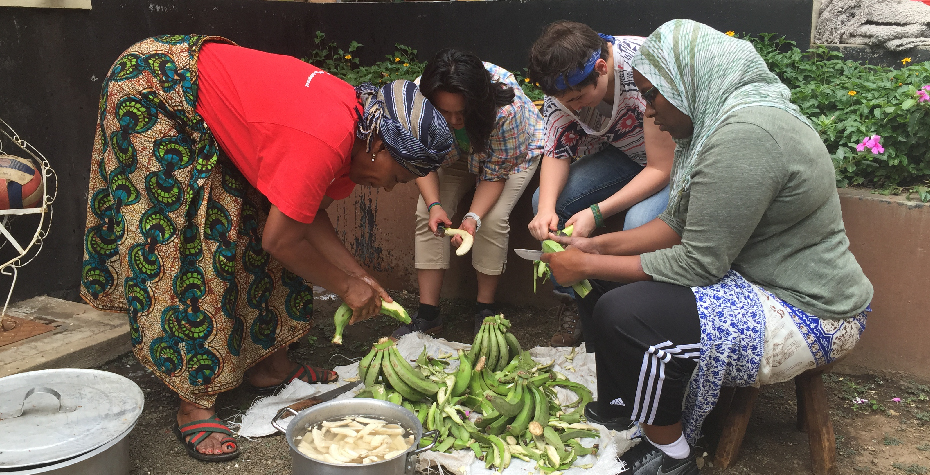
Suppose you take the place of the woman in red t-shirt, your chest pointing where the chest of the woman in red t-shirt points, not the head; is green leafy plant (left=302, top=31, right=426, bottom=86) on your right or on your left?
on your left

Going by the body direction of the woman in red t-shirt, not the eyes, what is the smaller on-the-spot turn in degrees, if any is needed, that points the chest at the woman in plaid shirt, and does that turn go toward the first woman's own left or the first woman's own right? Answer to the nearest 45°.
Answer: approximately 45° to the first woman's own left

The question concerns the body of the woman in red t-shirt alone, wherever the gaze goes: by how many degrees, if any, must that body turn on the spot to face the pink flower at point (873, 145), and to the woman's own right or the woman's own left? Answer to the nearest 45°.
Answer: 0° — they already face it

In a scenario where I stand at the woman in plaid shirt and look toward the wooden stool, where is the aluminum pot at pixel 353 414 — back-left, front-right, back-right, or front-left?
front-right

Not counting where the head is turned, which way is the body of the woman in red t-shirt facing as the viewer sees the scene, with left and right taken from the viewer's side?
facing to the right of the viewer

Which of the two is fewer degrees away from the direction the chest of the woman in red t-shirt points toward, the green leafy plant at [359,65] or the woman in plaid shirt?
the woman in plaid shirt

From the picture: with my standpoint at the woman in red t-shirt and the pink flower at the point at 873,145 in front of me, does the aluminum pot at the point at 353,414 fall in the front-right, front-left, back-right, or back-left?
front-right

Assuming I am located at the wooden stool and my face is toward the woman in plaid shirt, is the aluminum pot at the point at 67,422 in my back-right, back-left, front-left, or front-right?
front-left

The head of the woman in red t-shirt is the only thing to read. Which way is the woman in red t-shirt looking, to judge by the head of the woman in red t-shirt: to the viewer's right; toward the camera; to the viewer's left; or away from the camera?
to the viewer's right

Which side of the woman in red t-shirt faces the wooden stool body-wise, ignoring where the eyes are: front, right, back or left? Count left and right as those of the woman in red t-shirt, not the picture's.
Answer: front
